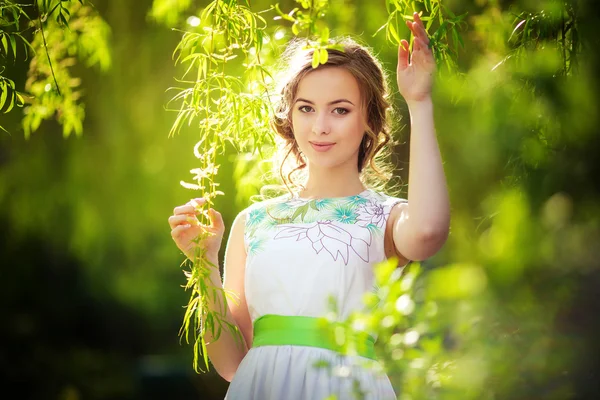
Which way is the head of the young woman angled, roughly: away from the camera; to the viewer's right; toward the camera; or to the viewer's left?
toward the camera

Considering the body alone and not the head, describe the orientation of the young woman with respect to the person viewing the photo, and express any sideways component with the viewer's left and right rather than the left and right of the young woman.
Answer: facing the viewer
